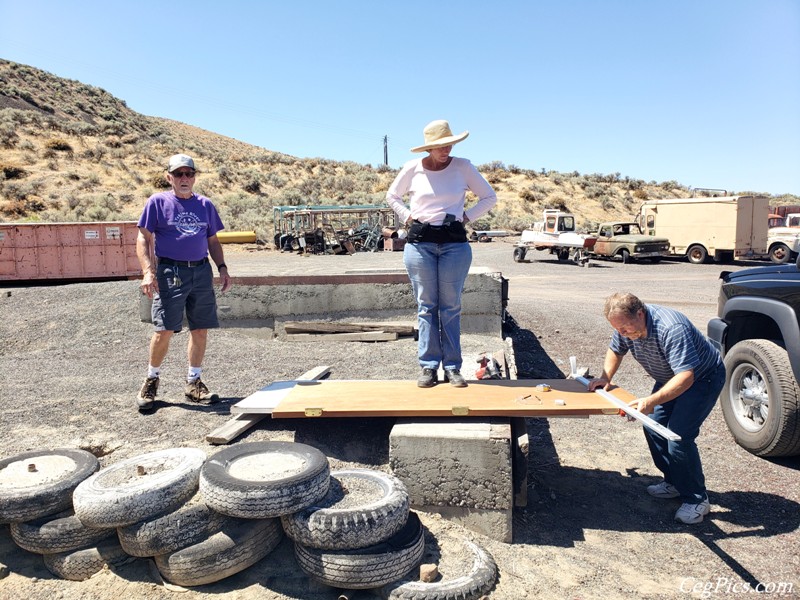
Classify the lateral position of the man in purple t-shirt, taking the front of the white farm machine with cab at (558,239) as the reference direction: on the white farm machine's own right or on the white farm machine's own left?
on the white farm machine's own right

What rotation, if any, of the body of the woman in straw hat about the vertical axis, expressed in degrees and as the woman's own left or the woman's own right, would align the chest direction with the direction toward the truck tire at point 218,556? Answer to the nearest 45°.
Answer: approximately 45° to the woman's own right

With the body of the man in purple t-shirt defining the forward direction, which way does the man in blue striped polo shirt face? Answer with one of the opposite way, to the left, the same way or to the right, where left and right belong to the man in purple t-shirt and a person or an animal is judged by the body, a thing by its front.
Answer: to the right

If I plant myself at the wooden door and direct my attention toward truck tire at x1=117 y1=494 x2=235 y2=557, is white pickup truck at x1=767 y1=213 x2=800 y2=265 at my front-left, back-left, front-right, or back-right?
back-right

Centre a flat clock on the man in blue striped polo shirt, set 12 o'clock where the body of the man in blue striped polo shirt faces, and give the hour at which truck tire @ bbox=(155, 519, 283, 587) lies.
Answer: The truck tire is roughly at 12 o'clock from the man in blue striped polo shirt.

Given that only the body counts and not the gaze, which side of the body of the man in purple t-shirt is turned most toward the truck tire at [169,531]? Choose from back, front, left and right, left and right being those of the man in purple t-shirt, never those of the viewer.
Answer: front

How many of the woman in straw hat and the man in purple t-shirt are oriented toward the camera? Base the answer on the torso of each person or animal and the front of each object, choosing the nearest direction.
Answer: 2

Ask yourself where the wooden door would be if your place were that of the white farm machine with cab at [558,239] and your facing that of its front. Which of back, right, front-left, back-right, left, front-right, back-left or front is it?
front-right

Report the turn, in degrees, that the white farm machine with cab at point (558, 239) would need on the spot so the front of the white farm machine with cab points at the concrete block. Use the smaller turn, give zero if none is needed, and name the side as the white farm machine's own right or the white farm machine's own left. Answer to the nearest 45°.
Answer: approximately 45° to the white farm machine's own right

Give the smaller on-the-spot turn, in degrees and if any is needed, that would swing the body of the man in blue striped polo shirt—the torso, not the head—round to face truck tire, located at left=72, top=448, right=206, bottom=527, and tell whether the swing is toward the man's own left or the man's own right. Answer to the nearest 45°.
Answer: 0° — they already face it
